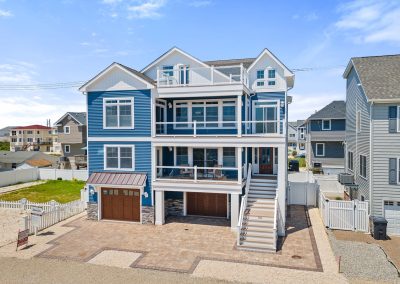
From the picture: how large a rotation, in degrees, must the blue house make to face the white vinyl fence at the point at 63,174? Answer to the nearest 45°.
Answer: approximately 135° to its right

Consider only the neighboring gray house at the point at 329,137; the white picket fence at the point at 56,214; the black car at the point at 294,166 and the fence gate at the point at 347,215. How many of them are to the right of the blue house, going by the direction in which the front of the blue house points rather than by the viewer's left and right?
1

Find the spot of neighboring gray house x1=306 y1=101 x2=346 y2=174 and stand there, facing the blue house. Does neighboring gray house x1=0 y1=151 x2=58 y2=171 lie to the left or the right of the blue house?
right

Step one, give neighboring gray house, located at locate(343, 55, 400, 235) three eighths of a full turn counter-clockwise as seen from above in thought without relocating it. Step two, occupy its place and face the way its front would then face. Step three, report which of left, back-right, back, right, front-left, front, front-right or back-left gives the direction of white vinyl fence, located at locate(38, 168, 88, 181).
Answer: back-left

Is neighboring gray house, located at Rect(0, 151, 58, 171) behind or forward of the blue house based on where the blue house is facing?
behind

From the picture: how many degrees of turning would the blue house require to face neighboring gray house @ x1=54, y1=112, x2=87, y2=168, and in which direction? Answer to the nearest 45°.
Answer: approximately 135° to its right

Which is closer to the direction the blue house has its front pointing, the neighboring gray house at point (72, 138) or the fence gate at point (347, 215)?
the fence gate

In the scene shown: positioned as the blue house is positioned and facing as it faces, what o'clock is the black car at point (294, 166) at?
The black car is roughly at 7 o'clock from the blue house.

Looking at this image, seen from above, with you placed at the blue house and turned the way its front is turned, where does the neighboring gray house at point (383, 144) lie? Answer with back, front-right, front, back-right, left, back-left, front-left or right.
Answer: left

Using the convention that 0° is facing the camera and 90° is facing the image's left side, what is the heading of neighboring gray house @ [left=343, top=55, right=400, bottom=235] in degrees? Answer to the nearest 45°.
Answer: approximately 0°

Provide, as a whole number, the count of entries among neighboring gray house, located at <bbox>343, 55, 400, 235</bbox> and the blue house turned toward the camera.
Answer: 2

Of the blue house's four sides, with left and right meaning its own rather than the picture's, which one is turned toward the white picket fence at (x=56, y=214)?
right

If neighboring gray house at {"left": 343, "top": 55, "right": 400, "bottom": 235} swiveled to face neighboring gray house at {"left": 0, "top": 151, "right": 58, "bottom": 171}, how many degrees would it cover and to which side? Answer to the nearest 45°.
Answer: approximately 90° to its right
